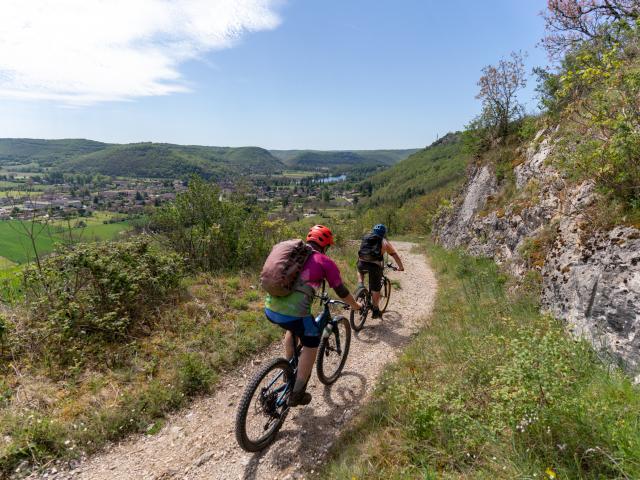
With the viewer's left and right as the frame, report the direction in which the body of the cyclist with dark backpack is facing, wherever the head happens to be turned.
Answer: facing away from the viewer and to the right of the viewer

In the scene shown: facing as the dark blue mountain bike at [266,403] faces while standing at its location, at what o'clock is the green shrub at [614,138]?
The green shrub is roughly at 1 o'clock from the dark blue mountain bike.

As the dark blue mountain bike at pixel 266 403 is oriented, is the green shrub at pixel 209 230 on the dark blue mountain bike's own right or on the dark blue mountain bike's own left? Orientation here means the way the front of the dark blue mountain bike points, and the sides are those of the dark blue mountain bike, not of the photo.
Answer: on the dark blue mountain bike's own left

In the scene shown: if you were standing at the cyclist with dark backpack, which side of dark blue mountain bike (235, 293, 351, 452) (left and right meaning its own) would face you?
front

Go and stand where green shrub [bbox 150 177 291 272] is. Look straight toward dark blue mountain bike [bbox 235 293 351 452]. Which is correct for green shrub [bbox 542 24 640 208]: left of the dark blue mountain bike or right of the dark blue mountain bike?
left

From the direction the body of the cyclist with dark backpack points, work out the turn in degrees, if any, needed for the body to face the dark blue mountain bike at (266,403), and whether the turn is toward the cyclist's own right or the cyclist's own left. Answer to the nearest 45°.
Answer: approximately 135° to the cyclist's own right

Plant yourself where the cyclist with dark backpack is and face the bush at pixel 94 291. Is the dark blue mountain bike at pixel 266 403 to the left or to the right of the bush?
left

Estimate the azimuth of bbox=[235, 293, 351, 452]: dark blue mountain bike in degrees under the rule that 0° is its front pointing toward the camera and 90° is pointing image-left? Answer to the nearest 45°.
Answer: approximately 225°

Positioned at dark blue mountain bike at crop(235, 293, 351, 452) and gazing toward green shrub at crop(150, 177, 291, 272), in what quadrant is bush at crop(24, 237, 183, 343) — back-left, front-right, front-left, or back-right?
front-left

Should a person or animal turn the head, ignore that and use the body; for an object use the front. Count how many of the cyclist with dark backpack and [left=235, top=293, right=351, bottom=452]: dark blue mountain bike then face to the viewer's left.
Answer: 0

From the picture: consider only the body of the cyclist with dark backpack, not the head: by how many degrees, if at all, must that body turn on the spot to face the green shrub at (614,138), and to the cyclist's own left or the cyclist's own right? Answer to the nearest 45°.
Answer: approximately 45° to the cyclist's own right

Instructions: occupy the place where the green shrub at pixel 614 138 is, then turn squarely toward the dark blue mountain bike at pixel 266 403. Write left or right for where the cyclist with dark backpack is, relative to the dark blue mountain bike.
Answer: right

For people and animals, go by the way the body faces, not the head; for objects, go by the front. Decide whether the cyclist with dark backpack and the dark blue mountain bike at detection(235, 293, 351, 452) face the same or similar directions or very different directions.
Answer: same or similar directions

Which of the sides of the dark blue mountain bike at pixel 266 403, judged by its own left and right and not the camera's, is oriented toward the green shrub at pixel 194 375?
left
